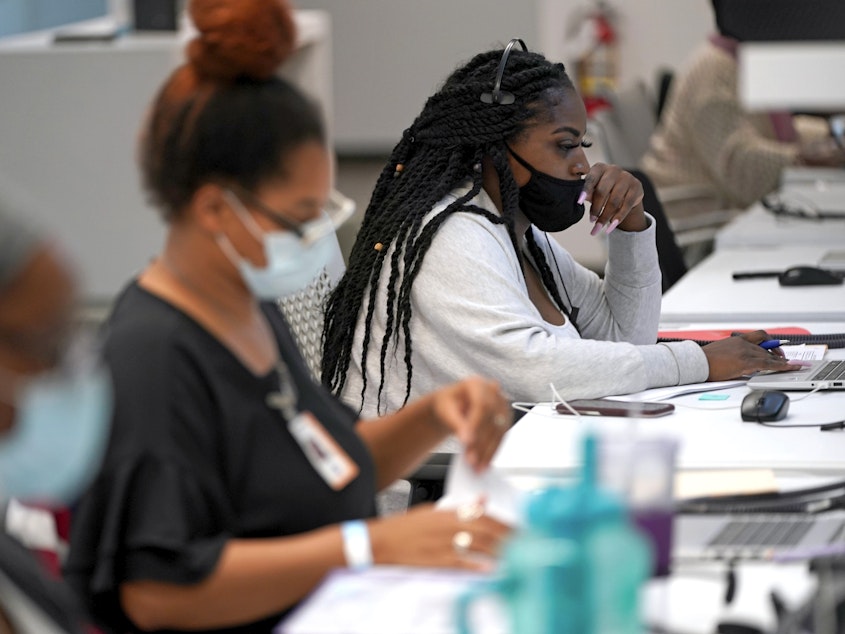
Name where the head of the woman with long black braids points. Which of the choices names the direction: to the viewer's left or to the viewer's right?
to the viewer's right

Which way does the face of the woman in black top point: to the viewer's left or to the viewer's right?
to the viewer's right

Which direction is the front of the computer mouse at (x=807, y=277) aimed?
to the viewer's right

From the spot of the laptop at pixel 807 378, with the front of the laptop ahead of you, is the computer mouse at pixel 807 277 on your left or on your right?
on your right

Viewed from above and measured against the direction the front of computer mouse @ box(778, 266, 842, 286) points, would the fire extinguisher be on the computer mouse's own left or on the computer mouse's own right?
on the computer mouse's own left

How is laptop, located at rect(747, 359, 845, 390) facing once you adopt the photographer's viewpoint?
facing to the left of the viewer

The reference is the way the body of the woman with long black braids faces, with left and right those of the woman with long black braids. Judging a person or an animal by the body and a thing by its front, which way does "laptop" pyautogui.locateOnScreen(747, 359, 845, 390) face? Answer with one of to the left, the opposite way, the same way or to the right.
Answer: the opposite way

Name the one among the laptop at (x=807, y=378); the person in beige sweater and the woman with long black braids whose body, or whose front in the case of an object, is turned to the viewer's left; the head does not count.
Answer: the laptop

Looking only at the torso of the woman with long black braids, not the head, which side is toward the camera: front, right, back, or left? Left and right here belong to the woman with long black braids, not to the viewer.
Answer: right

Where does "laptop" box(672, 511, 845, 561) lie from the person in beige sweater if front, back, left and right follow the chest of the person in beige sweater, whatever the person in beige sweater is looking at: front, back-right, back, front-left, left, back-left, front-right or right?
right

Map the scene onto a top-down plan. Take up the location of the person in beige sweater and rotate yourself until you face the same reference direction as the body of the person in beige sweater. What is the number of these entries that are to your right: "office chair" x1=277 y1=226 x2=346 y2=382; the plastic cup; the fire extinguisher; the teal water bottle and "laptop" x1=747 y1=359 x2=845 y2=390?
4
